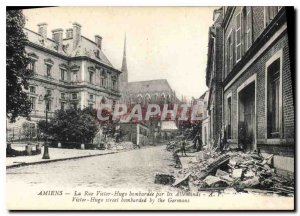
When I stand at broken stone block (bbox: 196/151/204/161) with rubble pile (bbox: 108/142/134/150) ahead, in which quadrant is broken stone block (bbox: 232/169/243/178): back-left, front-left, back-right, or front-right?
back-left
